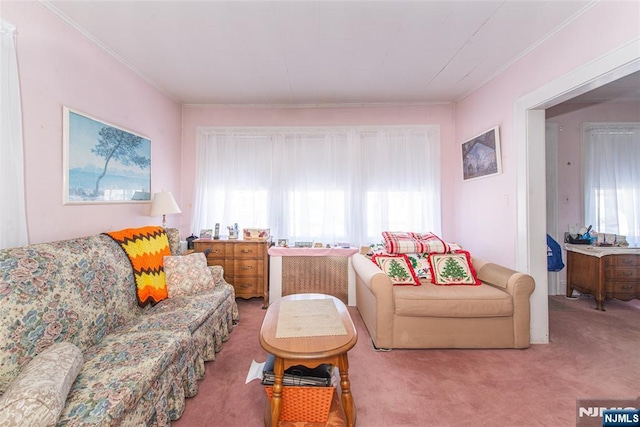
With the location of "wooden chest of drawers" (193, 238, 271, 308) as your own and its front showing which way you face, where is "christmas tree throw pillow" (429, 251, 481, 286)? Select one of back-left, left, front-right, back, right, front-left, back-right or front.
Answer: front-left

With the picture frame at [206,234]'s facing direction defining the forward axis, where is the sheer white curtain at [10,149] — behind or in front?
in front

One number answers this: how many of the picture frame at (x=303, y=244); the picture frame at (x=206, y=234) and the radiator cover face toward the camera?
3

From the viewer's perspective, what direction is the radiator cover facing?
toward the camera

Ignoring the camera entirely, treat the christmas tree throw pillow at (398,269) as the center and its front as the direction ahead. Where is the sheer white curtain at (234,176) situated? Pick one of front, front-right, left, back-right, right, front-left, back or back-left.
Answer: right

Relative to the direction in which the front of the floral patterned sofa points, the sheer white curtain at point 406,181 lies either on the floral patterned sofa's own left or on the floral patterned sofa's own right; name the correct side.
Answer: on the floral patterned sofa's own left

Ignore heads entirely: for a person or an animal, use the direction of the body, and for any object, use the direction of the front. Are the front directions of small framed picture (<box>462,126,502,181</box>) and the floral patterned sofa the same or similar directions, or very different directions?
very different directions

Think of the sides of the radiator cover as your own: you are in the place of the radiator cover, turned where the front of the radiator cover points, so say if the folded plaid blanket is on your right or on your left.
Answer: on your left

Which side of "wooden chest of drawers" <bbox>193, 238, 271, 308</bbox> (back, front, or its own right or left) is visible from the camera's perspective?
front

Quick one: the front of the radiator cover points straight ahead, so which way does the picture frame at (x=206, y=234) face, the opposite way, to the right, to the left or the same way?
the same way

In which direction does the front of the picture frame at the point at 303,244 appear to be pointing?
toward the camera

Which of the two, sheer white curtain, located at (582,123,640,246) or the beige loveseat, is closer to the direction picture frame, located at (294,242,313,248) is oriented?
the beige loveseat

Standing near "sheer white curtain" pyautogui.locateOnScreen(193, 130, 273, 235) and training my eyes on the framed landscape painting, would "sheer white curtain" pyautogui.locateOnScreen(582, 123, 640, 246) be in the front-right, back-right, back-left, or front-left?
back-left

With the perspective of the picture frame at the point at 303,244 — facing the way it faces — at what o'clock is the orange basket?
The orange basket is roughly at 12 o'clock from the picture frame.

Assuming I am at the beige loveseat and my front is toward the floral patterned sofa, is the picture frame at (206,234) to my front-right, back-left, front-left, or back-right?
front-right
